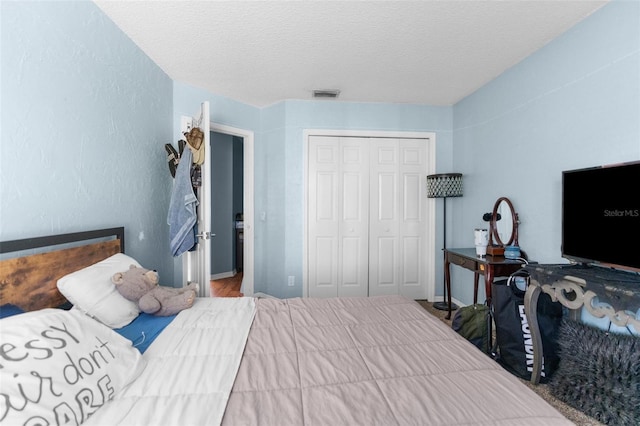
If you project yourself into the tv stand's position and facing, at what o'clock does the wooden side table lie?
The wooden side table is roughly at 3 o'clock from the tv stand.

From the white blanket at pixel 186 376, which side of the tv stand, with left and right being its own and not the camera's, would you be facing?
front

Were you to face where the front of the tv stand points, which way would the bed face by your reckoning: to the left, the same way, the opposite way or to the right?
the opposite way

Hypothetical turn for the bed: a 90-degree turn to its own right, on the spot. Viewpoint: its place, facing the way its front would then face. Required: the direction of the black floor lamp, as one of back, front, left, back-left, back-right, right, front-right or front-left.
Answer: back-left

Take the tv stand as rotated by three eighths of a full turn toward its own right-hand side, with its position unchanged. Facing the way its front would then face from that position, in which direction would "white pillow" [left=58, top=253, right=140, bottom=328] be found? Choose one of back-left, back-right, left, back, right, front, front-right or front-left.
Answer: back-left

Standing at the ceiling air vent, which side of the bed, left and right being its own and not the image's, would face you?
left

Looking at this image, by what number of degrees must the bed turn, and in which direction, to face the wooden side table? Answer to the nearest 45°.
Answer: approximately 45° to its left

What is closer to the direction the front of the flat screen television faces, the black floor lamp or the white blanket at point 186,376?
the white blanket

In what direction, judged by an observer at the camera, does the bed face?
facing to the right of the viewer

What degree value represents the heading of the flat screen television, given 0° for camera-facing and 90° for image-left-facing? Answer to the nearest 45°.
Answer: approximately 45°

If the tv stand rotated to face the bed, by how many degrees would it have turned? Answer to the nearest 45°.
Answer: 0° — it already faces it

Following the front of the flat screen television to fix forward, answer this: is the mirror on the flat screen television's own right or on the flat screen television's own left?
on the flat screen television's own right

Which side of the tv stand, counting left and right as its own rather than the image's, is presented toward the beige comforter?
front

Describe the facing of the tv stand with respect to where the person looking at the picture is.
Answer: facing the viewer and to the left of the viewer

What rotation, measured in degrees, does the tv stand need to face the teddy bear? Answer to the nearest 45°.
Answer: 0° — it already faces it

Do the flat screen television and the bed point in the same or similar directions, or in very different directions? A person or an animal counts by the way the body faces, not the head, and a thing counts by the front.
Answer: very different directions

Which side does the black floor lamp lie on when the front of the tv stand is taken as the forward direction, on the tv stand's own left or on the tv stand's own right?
on the tv stand's own right
